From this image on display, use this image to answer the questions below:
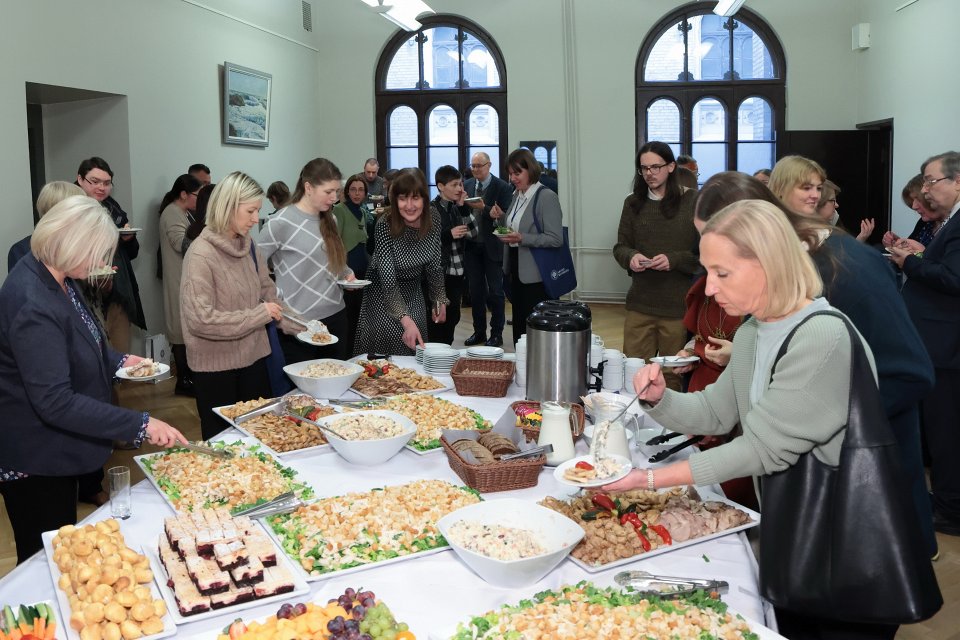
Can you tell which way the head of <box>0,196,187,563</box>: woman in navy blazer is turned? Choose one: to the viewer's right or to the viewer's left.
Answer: to the viewer's right

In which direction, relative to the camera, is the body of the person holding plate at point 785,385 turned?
to the viewer's left

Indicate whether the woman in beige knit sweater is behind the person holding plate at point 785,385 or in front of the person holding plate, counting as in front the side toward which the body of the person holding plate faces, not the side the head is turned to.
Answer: in front

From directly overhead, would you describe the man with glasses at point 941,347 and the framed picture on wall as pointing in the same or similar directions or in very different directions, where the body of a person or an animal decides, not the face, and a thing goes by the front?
very different directions

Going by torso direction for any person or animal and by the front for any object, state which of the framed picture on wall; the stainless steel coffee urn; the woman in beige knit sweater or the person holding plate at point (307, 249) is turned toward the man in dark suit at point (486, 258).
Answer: the framed picture on wall

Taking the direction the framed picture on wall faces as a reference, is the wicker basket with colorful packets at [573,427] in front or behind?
in front

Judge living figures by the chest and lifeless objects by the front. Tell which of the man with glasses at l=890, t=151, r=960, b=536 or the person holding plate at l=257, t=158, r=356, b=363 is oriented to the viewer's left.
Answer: the man with glasses

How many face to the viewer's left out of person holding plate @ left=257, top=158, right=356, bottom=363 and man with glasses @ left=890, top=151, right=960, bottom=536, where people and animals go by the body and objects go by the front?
1

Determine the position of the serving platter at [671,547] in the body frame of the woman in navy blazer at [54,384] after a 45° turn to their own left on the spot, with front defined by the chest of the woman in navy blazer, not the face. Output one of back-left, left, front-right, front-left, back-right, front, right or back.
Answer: right

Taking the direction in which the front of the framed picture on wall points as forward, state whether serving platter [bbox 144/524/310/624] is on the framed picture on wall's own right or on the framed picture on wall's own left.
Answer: on the framed picture on wall's own right

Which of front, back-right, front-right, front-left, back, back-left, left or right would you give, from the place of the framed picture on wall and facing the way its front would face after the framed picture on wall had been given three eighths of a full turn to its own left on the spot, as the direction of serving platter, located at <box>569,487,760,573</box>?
back

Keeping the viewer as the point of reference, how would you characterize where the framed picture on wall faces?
facing the viewer and to the right of the viewer

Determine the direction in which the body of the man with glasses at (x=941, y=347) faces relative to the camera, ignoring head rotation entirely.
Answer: to the viewer's left

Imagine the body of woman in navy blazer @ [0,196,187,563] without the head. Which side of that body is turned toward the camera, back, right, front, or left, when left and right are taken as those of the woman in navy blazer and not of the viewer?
right

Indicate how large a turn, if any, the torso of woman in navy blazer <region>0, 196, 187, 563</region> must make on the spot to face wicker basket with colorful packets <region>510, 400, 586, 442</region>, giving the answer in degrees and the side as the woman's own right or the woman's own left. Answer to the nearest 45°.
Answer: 0° — they already face it
